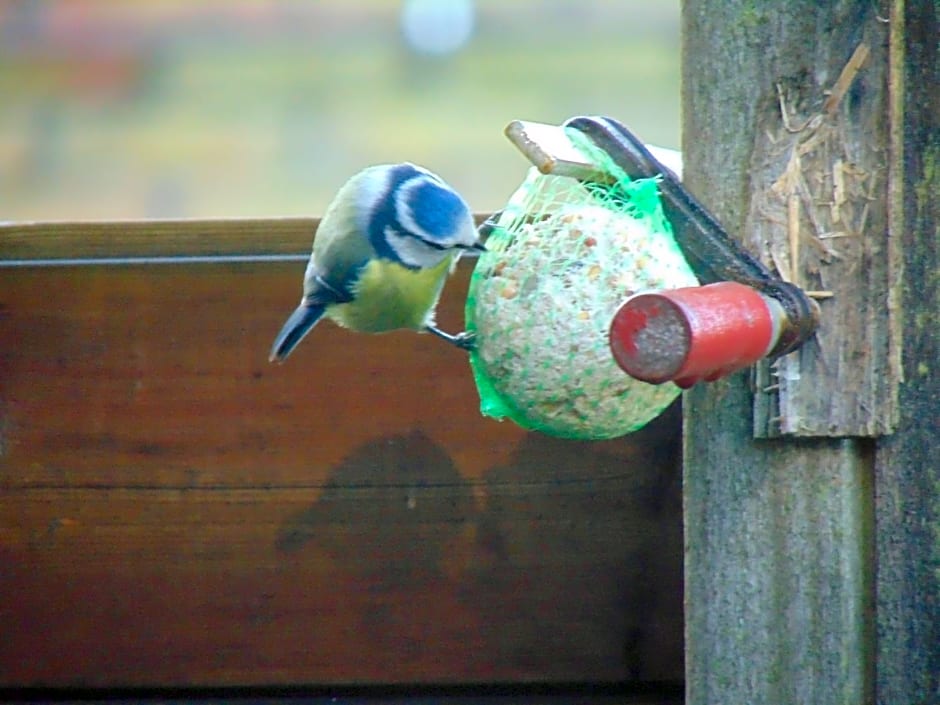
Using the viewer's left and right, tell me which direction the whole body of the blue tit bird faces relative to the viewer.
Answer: facing to the right of the viewer

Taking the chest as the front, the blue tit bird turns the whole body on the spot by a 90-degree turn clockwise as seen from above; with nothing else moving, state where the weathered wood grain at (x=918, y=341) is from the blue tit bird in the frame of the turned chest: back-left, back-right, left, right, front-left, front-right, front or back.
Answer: front-left
